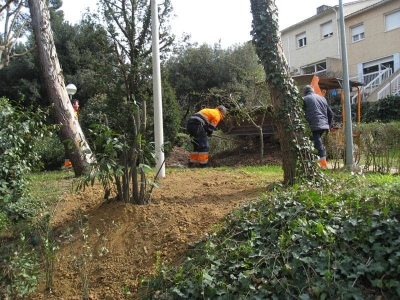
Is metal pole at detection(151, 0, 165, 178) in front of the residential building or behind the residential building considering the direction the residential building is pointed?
in front

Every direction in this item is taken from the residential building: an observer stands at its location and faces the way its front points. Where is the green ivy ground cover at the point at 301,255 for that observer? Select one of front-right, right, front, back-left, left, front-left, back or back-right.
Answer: front-left

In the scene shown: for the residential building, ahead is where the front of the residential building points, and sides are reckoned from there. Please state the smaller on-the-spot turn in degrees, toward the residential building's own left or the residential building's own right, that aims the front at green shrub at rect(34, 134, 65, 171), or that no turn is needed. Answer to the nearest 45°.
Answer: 0° — it already faces it

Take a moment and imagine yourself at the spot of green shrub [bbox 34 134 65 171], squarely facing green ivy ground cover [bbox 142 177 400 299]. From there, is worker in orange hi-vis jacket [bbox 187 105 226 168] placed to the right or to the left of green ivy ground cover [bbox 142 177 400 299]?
left

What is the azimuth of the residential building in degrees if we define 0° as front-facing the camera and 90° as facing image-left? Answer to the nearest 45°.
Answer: approximately 45°

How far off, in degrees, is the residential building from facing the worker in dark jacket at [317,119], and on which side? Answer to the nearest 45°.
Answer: approximately 45° to its left

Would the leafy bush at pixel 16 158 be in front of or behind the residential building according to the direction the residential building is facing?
in front
